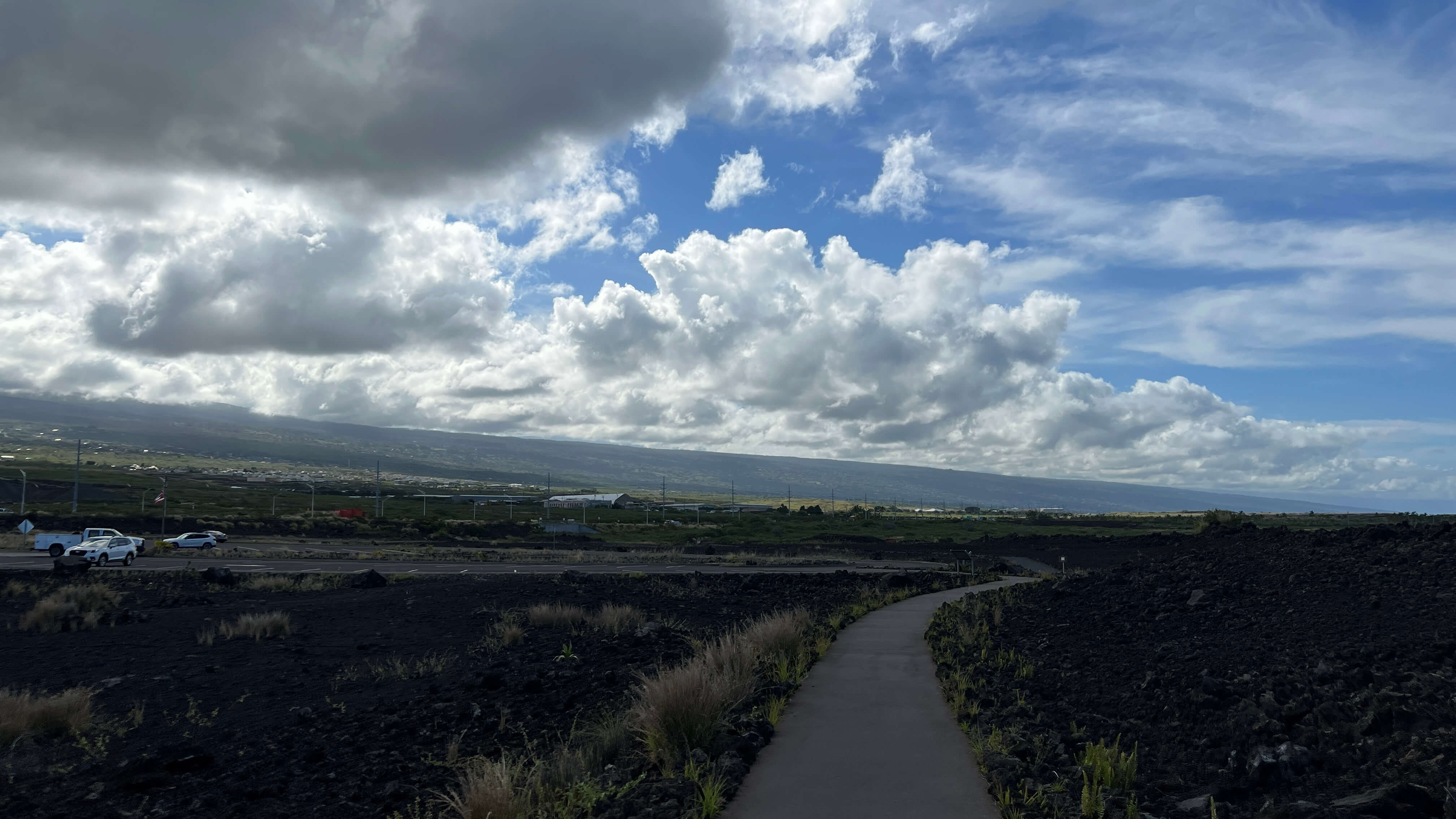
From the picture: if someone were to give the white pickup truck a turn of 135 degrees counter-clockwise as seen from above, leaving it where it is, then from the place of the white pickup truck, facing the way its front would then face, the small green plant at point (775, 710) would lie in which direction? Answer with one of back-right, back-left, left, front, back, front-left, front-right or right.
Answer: back-left

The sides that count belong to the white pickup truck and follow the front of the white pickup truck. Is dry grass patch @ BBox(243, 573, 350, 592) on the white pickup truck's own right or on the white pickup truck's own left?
on the white pickup truck's own right

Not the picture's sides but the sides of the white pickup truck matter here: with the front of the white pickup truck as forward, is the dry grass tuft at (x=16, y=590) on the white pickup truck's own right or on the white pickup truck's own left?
on the white pickup truck's own right

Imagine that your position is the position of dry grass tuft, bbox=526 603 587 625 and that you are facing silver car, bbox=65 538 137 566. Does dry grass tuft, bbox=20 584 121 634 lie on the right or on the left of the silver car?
left

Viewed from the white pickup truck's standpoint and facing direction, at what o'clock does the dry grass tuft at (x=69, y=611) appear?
The dry grass tuft is roughly at 3 o'clock from the white pickup truck.

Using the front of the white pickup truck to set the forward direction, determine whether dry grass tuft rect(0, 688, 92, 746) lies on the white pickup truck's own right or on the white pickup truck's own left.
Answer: on the white pickup truck's own right

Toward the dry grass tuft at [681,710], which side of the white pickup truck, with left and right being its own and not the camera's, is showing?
right

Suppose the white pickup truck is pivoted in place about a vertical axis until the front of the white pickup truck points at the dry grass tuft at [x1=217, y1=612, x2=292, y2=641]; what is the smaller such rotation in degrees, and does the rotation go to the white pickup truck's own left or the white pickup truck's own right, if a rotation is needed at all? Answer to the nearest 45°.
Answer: approximately 90° to the white pickup truck's own right

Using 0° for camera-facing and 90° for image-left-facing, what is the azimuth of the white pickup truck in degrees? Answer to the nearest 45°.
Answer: approximately 270°

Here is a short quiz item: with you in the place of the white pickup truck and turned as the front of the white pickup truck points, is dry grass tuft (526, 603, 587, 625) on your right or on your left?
on your right

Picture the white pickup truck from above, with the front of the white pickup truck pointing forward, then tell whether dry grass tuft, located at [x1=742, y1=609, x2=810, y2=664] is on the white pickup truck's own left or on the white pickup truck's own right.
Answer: on the white pickup truck's own right
